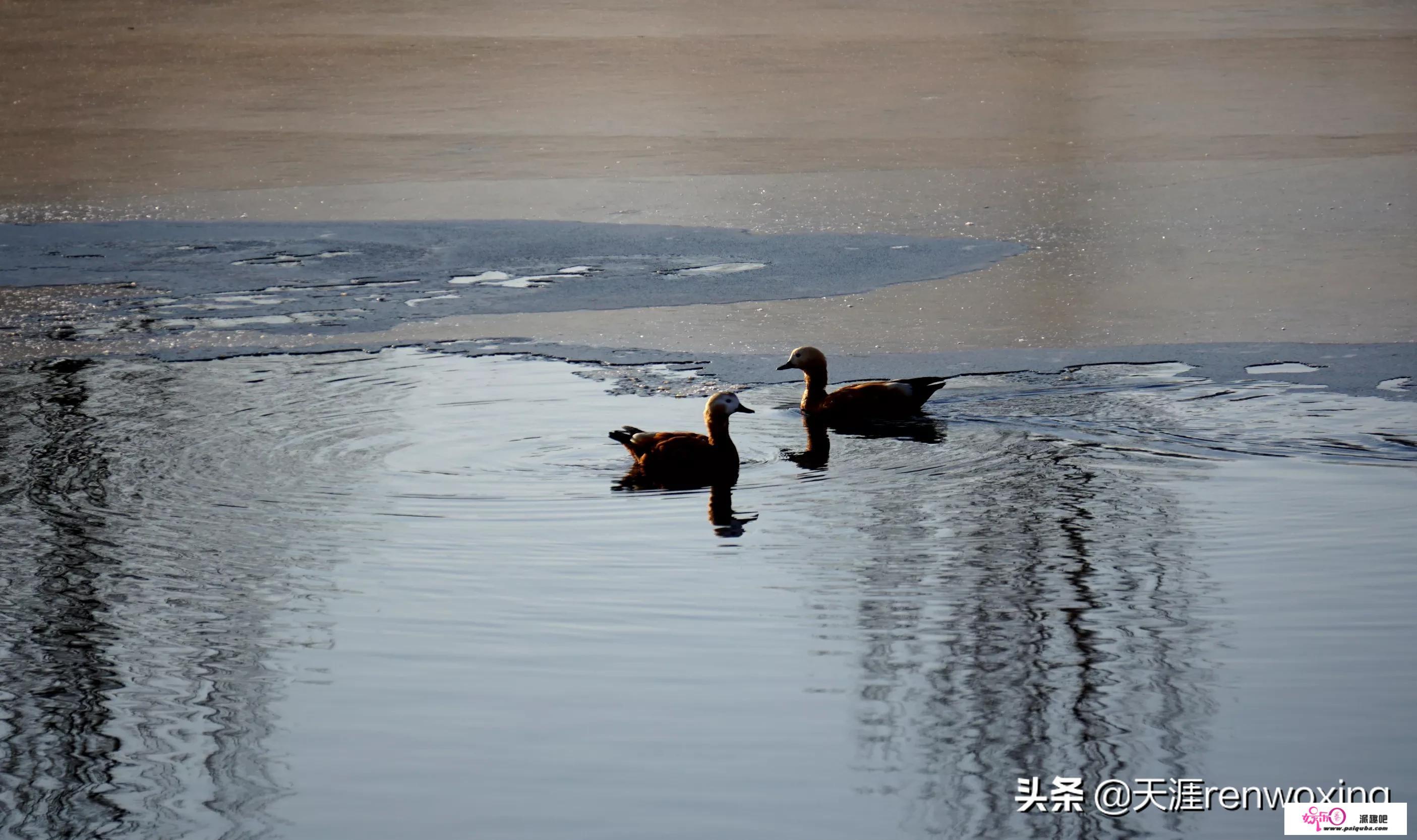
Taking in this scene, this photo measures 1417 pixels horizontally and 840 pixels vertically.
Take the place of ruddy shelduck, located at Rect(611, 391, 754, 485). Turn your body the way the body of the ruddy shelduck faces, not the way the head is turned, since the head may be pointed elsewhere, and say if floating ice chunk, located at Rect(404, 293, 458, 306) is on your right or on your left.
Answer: on your left

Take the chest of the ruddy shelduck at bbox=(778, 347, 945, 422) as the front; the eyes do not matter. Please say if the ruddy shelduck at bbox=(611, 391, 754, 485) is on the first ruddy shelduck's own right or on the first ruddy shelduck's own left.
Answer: on the first ruddy shelduck's own left

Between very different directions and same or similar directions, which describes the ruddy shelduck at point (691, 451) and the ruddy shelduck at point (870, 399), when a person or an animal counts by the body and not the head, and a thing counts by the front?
very different directions

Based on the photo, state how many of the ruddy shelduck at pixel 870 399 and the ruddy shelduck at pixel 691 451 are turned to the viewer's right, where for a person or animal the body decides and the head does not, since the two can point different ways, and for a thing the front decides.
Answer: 1

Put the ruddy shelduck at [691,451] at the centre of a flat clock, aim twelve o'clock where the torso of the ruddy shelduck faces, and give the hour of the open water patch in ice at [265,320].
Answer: The open water patch in ice is roughly at 8 o'clock from the ruddy shelduck.

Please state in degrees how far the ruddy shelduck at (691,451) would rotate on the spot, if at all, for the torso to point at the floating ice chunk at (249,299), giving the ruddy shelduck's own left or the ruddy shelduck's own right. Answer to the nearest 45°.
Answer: approximately 135° to the ruddy shelduck's own left

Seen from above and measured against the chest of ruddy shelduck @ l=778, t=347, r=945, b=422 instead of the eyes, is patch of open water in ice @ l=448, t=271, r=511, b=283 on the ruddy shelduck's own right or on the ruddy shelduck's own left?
on the ruddy shelduck's own right

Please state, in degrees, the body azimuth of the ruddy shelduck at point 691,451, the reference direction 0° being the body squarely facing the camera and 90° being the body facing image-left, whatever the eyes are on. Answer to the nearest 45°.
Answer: approximately 270°

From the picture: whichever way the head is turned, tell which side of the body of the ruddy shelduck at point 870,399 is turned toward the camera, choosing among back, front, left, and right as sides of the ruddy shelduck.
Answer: left

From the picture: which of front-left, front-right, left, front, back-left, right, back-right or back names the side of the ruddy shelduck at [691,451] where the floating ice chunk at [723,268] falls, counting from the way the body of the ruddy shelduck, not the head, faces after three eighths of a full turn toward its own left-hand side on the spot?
front-right

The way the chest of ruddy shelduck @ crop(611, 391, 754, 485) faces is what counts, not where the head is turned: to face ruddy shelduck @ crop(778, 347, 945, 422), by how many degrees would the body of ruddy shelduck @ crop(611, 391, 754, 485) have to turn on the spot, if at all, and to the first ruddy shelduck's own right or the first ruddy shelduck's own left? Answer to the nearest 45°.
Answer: approximately 45° to the first ruddy shelduck's own left

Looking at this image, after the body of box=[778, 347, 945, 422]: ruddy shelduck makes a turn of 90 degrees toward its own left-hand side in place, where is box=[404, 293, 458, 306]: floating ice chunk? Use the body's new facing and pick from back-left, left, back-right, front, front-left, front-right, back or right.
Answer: back-right

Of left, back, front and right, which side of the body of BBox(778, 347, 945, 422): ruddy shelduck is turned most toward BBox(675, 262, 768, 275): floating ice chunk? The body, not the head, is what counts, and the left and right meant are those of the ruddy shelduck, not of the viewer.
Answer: right

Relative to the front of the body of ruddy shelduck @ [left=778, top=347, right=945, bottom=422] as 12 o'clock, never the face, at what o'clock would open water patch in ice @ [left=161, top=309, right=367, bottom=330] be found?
The open water patch in ice is roughly at 1 o'clock from the ruddy shelduck.
